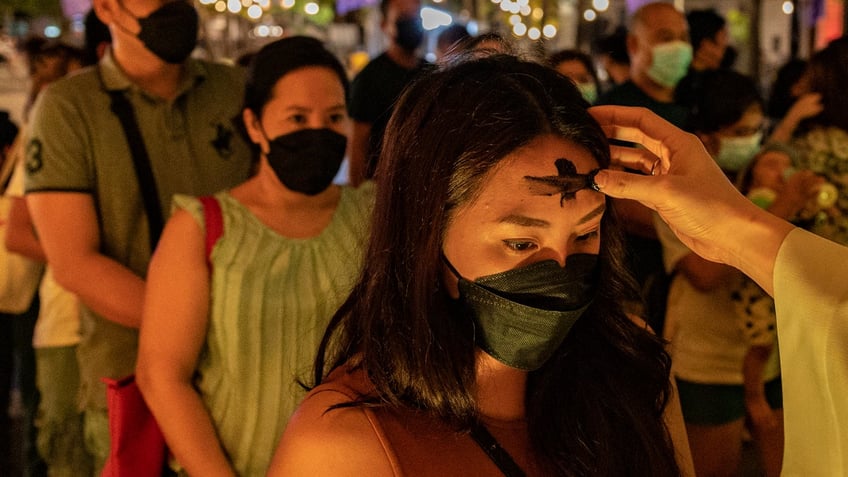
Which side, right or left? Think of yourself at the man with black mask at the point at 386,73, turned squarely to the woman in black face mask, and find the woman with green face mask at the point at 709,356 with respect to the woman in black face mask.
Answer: left

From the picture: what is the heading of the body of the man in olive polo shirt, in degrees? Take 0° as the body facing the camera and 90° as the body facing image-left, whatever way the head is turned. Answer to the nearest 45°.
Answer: approximately 315°

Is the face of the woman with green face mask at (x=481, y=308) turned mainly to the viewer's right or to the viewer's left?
to the viewer's right

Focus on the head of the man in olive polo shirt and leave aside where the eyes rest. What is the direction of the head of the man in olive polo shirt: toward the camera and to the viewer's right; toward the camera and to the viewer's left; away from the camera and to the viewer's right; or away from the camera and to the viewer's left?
toward the camera and to the viewer's right

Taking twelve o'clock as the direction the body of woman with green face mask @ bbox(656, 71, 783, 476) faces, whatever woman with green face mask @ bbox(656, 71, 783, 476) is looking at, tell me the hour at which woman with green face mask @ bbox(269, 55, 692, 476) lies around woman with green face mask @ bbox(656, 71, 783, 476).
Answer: woman with green face mask @ bbox(269, 55, 692, 476) is roughly at 2 o'clock from woman with green face mask @ bbox(656, 71, 783, 476).

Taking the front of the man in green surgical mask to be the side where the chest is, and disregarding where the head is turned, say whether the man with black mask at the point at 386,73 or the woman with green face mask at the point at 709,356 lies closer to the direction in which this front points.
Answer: the woman with green face mask

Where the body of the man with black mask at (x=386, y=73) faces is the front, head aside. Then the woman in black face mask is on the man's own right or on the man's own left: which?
on the man's own right

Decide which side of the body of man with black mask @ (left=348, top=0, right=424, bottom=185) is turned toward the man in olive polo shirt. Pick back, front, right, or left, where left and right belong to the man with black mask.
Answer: right

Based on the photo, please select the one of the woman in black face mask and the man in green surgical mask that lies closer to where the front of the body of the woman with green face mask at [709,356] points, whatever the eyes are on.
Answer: the woman in black face mask

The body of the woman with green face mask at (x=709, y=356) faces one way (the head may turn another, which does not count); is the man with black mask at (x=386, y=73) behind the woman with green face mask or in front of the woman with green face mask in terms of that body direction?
behind
